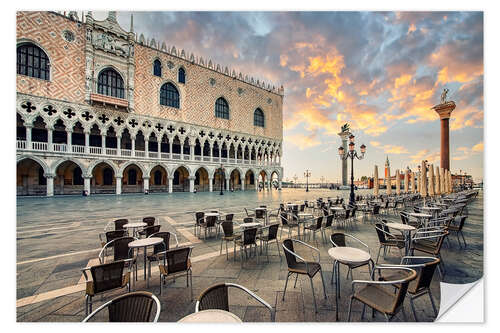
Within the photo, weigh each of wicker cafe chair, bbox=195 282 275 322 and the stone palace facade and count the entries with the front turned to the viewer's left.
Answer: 0

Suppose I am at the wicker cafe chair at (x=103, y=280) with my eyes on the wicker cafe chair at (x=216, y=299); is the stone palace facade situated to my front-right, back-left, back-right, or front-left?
back-left

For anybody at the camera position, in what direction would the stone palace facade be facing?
facing the viewer and to the right of the viewer

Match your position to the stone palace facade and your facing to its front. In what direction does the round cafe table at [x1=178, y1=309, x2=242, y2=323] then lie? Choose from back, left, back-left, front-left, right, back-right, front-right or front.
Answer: front-right
